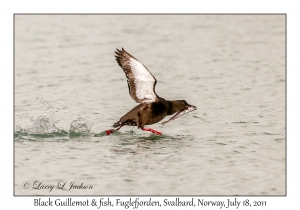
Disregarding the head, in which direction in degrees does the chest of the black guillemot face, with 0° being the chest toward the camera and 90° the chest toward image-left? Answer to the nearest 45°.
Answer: approximately 270°

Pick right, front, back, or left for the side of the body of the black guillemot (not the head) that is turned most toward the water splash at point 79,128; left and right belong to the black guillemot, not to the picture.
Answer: back

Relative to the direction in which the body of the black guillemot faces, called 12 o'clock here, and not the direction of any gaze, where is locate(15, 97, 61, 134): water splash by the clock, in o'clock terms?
The water splash is roughly at 6 o'clock from the black guillemot.
